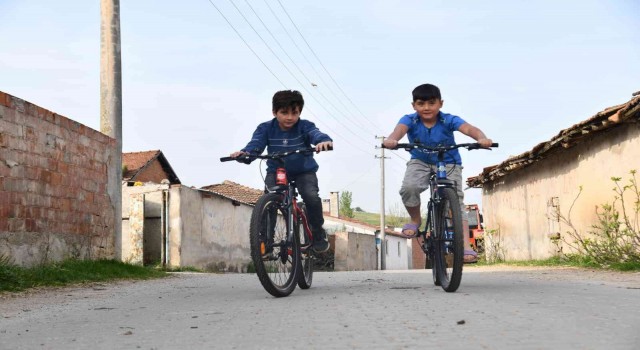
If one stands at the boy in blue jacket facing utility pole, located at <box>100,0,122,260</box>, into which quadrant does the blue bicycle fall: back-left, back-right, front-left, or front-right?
back-right

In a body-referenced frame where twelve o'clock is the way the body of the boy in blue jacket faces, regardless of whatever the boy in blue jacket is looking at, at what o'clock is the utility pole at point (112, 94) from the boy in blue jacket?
The utility pole is roughly at 5 o'clock from the boy in blue jacket.

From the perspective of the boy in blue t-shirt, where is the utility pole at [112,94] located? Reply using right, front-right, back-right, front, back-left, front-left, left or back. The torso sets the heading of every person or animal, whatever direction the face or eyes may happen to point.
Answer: back-right

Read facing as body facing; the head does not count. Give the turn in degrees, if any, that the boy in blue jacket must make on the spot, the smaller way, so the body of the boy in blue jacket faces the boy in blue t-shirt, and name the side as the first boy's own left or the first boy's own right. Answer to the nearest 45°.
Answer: approximately 90° to the first boy's own left

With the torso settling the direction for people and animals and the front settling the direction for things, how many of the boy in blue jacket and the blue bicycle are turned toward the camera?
2

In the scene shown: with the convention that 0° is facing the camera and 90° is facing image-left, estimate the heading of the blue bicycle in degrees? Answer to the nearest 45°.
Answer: approximately 0°

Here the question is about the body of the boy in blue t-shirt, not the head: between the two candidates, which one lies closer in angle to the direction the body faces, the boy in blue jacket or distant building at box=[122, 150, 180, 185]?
the boy in blue jacket

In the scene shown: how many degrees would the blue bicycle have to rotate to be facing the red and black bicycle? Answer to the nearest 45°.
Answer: approximately 90° to its right

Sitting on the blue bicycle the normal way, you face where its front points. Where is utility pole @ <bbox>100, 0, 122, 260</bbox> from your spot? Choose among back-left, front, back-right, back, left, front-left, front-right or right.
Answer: back-right

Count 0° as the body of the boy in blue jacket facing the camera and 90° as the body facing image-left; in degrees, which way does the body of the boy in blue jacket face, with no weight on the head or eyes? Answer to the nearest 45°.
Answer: approximately 0°

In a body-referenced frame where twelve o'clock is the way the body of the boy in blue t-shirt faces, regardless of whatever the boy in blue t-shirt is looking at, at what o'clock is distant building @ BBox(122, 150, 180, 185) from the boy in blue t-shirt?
The distant building is roughly at 5 o'clock from the boy in blue t-shirt.
